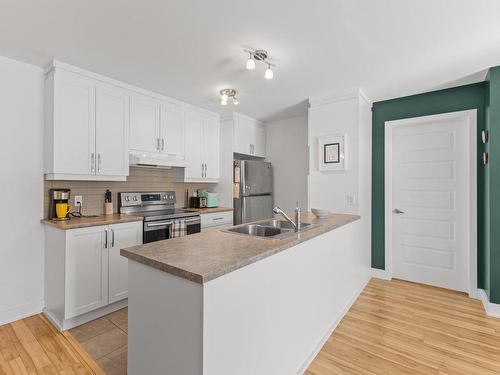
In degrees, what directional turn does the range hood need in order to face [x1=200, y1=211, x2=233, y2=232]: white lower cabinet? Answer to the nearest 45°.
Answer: approximately 45° to its left

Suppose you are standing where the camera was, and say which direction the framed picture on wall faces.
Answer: facing the viewer

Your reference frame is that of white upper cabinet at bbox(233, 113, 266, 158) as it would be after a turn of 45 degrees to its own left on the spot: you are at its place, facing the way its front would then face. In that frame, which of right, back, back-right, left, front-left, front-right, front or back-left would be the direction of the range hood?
back-right

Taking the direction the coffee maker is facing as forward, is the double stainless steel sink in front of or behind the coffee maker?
in front

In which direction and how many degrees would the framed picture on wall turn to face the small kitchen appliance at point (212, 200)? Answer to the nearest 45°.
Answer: approximately 90° to its right

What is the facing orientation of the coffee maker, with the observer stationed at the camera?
facing the viewer and to the right of the viewer

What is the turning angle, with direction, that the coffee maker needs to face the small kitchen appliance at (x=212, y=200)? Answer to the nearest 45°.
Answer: approximately 45° to its left

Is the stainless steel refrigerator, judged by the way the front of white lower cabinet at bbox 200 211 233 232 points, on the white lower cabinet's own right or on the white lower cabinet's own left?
on the white lower cabinet's own left
